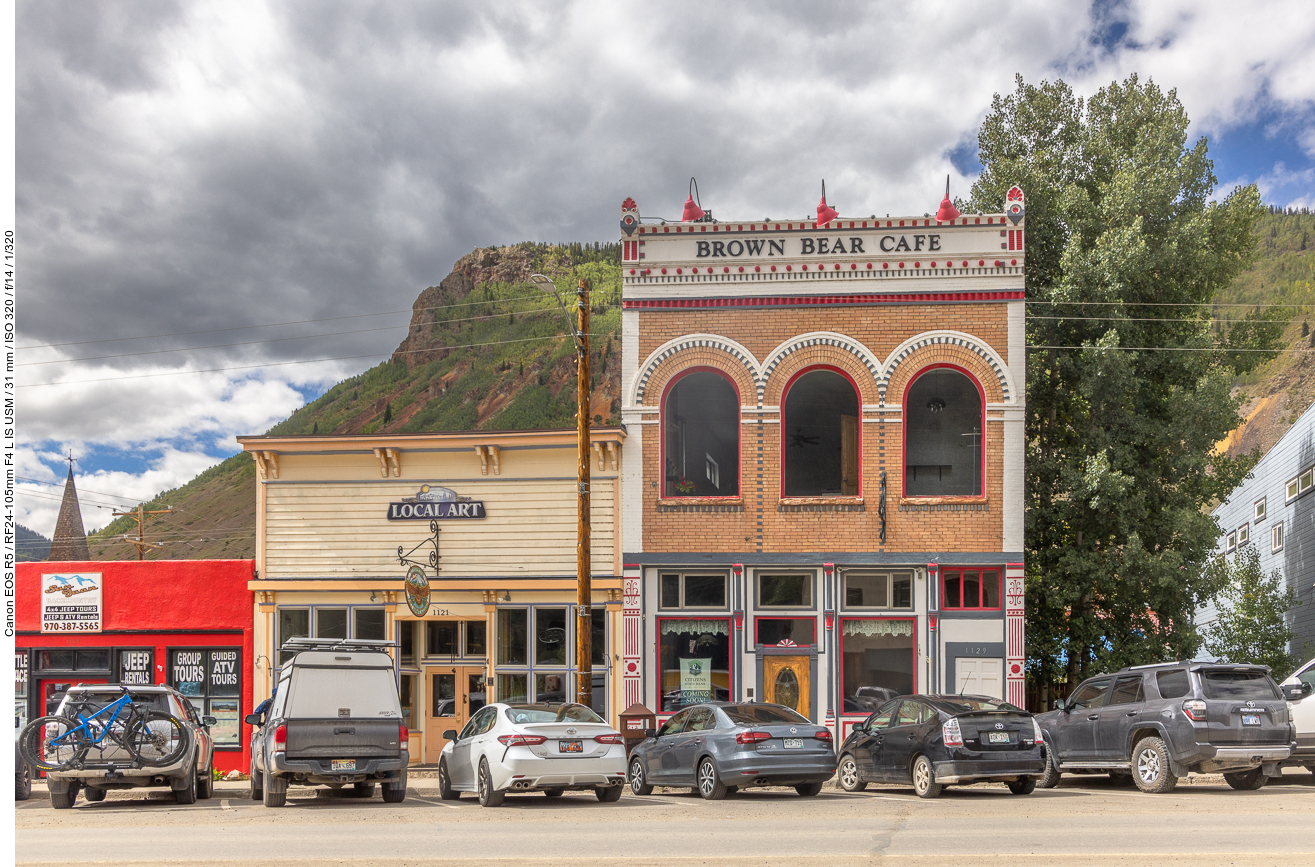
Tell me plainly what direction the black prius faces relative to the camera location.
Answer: facing away from the viewer and to the left of the viewer

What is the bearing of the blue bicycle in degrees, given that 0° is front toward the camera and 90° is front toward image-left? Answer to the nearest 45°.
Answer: approximately 270°

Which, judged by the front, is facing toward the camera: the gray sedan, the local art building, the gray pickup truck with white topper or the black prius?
the local art building

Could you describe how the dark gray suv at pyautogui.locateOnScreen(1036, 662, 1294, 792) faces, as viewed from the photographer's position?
facing away from the viewer and to the left of the viewer

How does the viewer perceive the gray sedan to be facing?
facing away from the viewer and to the left of the viewer

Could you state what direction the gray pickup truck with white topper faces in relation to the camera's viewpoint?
facing away from the viewer

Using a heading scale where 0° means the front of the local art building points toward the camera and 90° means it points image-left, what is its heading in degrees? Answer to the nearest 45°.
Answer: approximately 0°

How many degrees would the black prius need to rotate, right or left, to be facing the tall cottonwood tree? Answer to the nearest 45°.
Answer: approximately 45° to its right

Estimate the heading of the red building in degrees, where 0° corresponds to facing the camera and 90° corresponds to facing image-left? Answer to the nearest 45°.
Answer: approximately 0°
